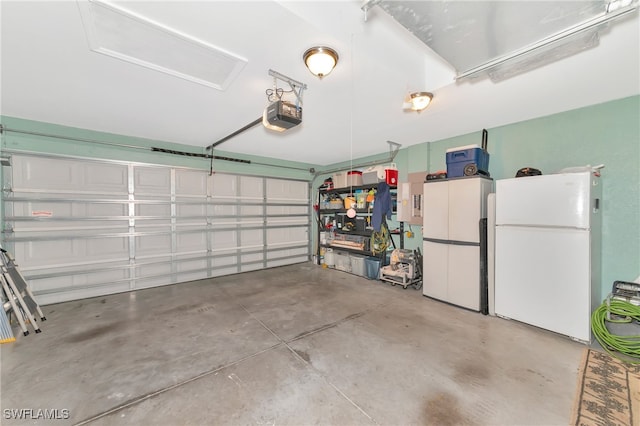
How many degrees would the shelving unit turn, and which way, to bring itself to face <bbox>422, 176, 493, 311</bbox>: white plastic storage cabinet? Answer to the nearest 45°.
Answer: approximately 90° to its left

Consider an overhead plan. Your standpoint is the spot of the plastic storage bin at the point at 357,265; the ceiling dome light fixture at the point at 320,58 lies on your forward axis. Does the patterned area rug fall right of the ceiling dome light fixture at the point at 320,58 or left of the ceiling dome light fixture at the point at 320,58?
left

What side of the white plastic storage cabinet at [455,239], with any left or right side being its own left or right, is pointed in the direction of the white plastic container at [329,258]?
right

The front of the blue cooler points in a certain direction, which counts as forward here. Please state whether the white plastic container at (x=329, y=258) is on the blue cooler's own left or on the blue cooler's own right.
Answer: on the blue cooler's own right

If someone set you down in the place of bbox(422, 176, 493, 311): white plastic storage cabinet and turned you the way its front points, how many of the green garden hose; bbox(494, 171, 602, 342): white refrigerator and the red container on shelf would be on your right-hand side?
1

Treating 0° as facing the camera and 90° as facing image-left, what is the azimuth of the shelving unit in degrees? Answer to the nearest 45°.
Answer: approximately 45°

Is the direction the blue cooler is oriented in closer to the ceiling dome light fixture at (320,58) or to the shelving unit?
the ceiling dome light fixture

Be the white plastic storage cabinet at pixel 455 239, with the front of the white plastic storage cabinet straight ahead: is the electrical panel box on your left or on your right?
on your right

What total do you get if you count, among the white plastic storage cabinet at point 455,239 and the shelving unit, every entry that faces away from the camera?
0

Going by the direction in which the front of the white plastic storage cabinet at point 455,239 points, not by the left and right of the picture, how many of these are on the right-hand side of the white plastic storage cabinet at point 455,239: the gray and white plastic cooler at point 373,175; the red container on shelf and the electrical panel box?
3

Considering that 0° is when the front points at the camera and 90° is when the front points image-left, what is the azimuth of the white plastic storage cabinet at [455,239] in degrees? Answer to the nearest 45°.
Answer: approximately 45°
